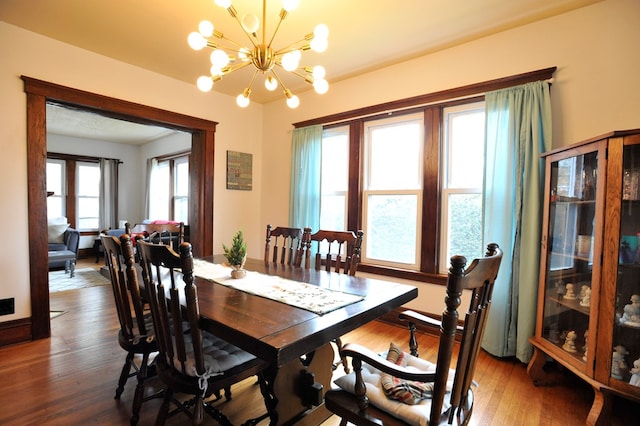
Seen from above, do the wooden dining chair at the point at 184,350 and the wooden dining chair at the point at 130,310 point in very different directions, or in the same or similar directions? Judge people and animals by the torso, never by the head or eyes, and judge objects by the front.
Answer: same or similar directions

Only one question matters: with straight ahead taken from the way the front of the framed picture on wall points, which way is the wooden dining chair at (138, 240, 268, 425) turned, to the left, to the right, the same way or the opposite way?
to the left

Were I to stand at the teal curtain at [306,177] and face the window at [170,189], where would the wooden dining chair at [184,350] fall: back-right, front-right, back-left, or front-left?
back-left

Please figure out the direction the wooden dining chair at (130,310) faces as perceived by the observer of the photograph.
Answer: facing away from the viewer and to the right of the viewer

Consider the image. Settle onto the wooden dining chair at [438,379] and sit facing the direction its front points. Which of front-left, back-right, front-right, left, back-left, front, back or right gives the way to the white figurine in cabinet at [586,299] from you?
right

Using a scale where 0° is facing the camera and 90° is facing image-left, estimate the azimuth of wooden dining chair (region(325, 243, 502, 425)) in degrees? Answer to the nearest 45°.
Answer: approximately 135°

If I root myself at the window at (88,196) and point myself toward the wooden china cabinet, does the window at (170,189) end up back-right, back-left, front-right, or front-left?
front-left

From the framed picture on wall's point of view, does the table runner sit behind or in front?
in front

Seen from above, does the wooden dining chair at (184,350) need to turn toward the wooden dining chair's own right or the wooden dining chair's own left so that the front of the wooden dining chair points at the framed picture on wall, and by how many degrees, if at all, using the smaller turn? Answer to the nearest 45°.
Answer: approximately 45° to the wooden dining chair's own left

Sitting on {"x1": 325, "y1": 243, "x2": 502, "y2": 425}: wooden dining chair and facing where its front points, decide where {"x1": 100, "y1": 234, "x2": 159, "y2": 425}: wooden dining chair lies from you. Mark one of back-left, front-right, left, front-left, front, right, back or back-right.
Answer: front-left

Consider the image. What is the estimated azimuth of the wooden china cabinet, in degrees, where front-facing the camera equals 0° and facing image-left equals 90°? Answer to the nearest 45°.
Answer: approximately 45°

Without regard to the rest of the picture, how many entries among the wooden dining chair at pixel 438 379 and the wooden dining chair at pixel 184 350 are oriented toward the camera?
0

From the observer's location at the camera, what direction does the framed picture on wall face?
facing the viewer and to the right of the viewer

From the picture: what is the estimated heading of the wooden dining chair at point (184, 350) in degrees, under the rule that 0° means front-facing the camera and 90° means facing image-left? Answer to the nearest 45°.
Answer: approximately 225°

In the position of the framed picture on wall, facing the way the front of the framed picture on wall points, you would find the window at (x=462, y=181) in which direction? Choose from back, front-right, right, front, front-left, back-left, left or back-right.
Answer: front

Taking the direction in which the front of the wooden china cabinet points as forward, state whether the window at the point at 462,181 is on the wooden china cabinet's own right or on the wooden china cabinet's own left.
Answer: on the wooden china cabinet's own right

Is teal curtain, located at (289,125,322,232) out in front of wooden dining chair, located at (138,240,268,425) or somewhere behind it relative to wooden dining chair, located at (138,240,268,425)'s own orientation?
in front

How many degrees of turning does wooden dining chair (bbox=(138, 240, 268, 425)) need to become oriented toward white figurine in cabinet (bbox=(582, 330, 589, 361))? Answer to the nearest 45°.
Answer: approximately 45° to its right
